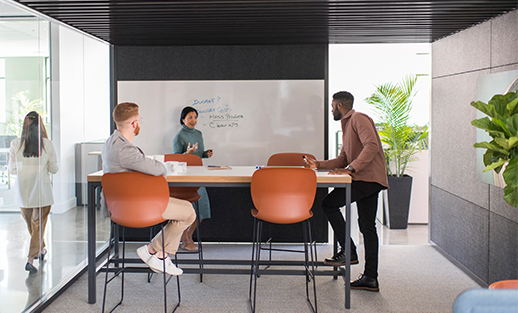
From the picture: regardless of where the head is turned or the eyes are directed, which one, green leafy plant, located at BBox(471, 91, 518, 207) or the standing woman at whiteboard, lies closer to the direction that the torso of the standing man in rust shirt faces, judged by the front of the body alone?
the standing woman at whiteboard

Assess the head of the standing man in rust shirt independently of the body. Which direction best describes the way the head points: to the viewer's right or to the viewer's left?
to the viewer's left

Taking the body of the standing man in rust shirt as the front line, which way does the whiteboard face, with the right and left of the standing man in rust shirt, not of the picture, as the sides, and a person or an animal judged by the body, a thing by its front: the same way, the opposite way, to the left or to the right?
to the left

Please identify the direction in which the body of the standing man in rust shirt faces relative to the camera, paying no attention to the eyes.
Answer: to the viewer's left

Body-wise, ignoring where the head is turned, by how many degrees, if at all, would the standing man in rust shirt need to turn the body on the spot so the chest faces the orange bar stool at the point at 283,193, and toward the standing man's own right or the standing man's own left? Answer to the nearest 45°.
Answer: approximately 45° to the standing man's own left

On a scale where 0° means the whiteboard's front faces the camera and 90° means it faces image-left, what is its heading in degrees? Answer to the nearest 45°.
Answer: approximately 0°

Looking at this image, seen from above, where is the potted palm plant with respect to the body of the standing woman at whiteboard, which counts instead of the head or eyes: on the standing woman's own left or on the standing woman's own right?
on the standing woman's own left

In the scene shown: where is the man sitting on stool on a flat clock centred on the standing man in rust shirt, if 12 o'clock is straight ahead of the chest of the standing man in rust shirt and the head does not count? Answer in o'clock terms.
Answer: The man sitting on stool is roughly at 11 o'clock from the standing man in rust shirt.

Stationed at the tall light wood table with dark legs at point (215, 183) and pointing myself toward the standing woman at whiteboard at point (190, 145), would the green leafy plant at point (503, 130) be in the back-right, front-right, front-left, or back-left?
back-right

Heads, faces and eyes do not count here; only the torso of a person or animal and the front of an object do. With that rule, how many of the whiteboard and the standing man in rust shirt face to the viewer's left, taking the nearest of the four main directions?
1

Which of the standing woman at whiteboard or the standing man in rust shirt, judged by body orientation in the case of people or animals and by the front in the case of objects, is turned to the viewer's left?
the standing man in rust shirt

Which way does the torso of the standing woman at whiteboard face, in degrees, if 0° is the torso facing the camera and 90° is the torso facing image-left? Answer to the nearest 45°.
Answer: approximately 315°

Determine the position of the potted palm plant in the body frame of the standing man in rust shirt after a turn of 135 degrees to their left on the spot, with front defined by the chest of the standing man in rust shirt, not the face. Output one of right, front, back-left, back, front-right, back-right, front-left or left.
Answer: back-left
